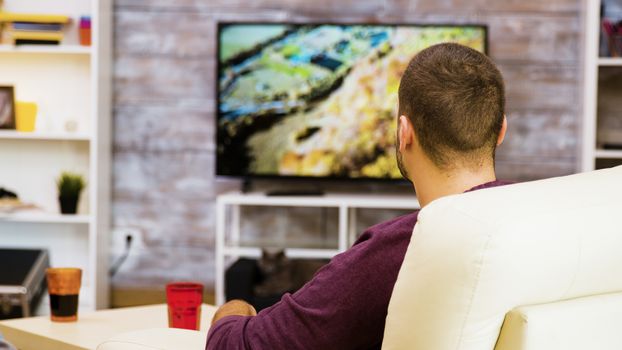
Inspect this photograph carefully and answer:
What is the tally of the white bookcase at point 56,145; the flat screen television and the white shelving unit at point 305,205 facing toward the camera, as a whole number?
3

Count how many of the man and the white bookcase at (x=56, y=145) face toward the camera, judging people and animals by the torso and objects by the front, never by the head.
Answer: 1

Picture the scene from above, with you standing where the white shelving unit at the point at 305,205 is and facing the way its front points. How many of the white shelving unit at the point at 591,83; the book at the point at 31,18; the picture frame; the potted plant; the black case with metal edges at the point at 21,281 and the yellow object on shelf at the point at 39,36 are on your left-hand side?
1

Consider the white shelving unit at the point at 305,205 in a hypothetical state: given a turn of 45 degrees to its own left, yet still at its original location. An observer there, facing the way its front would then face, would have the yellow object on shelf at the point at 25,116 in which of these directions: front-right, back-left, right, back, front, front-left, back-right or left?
back-right

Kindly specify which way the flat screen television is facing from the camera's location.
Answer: facing the viewer

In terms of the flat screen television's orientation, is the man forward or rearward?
forward

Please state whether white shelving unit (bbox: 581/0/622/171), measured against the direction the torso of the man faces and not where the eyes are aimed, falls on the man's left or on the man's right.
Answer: on the man's right

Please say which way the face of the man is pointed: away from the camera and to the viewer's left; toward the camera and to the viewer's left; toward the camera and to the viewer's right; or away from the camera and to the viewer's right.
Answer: away from the camera and to the viewer's left

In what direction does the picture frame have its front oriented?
toward the camera

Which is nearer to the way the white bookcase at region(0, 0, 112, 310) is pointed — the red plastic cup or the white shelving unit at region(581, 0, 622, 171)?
the red plastic cup

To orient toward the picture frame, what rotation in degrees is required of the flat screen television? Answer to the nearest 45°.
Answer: approximately 90° to its right

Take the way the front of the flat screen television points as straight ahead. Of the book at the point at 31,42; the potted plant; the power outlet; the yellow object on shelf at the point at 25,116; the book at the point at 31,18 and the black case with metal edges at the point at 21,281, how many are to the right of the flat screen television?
6

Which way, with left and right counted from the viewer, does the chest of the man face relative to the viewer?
facing away from the viewer and to the left of the viewer

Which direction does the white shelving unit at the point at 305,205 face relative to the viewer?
toward the camera

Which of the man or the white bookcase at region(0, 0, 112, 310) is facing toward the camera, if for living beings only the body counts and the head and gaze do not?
the white bookcase

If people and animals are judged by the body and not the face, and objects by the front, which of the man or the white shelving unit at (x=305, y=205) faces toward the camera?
the white shelving unit

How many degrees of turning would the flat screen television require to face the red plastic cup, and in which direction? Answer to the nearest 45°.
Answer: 0° — it already faces it
